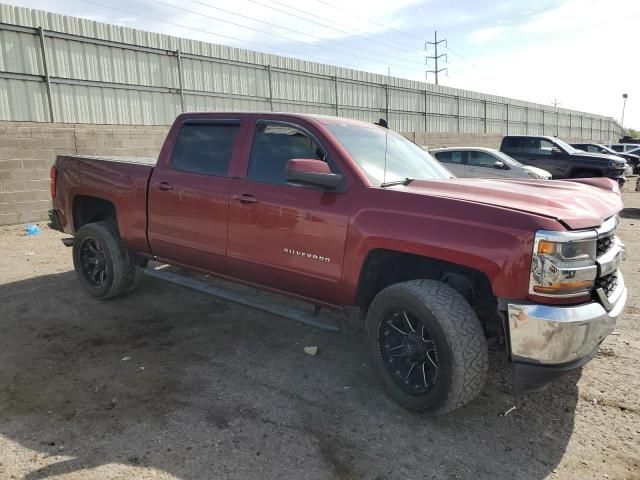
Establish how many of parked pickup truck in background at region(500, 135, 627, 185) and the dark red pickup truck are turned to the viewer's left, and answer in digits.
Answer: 0

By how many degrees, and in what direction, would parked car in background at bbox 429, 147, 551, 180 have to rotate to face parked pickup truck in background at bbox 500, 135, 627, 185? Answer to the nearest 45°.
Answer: approximately 90° to its left

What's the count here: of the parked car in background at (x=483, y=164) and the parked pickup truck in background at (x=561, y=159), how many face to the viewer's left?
0

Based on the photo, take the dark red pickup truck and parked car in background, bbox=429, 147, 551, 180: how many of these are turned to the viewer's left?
0

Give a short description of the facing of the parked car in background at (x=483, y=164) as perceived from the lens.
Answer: facing the viewer and to the right of the viewer

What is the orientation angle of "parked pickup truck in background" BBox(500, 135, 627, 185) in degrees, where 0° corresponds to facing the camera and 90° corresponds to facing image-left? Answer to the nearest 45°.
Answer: approximately 315°

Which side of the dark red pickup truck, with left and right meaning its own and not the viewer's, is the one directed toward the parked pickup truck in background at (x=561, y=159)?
left
